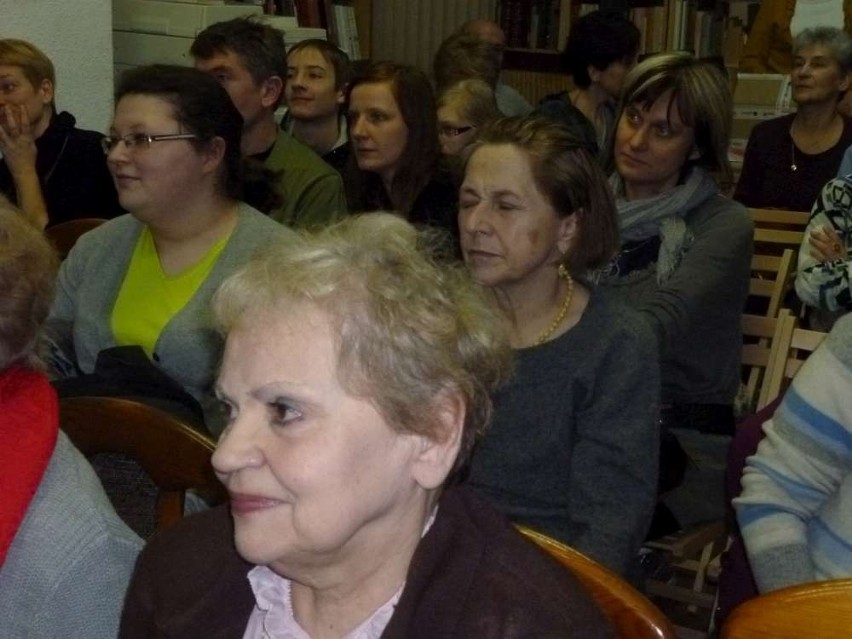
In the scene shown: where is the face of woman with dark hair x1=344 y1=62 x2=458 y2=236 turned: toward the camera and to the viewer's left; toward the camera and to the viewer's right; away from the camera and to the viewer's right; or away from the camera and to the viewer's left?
toward the camera and to the viewer's left

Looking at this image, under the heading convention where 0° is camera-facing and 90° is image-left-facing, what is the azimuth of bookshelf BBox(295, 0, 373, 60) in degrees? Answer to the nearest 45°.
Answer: approximately 0°

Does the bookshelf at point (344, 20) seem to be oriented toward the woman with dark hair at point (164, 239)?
yes

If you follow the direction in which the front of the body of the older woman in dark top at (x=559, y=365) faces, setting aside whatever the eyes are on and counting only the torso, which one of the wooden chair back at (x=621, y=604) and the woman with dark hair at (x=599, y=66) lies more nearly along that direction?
the wooden chair back

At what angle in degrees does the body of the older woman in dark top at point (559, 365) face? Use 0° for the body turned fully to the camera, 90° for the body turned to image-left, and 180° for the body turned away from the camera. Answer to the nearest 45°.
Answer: approximately 45°

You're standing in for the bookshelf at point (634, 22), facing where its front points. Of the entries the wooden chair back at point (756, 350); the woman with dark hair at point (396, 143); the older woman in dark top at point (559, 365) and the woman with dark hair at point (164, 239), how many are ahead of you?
4

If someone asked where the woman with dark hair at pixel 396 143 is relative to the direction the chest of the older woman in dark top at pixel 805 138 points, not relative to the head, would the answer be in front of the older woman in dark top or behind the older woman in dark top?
in front

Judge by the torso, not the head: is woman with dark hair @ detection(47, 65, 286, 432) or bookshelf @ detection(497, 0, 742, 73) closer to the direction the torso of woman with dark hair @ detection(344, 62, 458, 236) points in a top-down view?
the woman with dark hair

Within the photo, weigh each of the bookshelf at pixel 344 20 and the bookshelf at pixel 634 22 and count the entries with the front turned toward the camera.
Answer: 2

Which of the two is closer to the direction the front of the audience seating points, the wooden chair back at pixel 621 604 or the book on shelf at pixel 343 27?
the wooden chair back

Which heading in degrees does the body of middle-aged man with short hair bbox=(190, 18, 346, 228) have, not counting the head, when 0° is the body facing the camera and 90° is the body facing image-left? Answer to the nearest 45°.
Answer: approximately 45°

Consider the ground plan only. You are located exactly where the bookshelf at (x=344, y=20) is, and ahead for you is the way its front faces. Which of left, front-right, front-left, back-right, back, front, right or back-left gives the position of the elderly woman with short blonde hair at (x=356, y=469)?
front

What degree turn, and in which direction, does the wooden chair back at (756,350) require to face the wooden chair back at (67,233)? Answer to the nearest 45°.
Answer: approximately 45° to its right

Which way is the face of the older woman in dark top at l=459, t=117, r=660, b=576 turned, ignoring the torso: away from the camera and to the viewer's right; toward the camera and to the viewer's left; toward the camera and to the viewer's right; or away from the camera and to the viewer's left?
toward the camera and to the viewer's left

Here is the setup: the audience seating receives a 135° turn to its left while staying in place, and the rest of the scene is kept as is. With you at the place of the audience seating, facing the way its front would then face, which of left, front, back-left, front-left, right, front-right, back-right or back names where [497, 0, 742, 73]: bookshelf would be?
left
